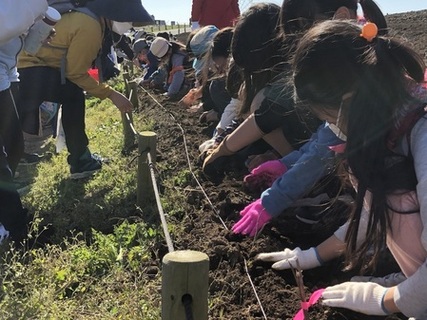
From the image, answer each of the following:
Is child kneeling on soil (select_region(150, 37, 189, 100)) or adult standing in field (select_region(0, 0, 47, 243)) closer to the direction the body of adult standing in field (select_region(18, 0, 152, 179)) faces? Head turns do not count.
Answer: the child kneeling on soil

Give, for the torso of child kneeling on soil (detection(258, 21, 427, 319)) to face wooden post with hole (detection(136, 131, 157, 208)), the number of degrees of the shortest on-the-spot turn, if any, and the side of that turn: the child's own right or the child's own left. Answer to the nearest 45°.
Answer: approximately 45° to the child's own right

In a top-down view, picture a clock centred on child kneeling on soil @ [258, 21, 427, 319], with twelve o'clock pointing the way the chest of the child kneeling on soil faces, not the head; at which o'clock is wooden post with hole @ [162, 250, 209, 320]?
The wooden post with hole is roughly at 11 o'clock from the child kneeling on soil.

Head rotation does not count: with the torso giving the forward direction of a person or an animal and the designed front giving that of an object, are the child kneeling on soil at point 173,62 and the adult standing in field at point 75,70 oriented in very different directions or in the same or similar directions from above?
very different directions

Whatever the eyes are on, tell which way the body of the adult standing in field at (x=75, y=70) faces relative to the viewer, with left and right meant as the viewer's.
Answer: facing to the right of the viewer

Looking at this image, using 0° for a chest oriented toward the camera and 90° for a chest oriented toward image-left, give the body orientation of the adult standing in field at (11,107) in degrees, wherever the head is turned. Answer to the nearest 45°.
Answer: approximately 270°

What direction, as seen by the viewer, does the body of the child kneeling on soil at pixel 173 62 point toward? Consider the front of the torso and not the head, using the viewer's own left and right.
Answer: facing to the left of the viewer

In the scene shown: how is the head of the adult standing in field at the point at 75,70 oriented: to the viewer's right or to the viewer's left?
to the viewer's right
